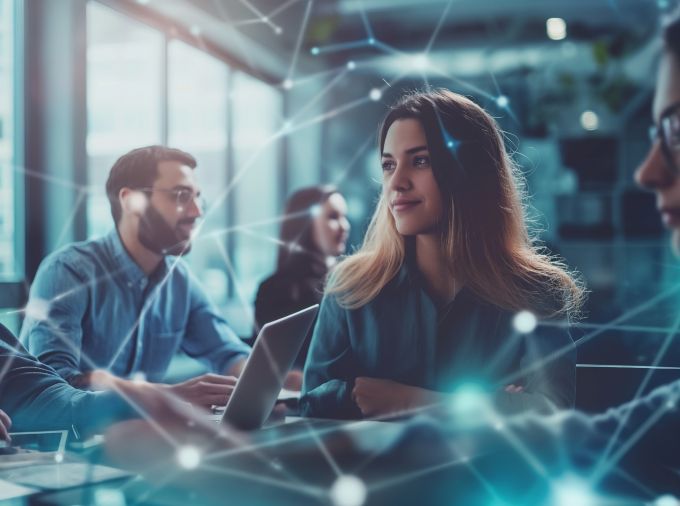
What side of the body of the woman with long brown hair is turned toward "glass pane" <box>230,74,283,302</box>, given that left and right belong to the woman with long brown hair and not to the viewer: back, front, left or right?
back

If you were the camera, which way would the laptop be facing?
facing away from the viewer and to the left of the viewer

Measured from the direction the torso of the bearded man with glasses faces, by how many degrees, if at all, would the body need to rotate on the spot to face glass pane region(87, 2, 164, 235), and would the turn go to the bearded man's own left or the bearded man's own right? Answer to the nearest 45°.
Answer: approximately 135° to the bearded man's own left

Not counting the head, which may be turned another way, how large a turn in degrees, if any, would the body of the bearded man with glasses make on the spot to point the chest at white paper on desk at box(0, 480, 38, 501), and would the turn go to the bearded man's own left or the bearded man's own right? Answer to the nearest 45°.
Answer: approximately 45° to the bearded man's own right

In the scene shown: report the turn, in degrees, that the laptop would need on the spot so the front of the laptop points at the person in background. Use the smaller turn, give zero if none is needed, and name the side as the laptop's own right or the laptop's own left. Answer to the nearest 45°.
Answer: approximately 45° to the laptop's own right

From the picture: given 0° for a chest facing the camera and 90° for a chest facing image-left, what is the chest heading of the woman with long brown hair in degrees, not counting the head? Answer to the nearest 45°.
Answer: approximately 0°

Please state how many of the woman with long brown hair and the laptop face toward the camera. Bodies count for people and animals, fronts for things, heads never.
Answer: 1

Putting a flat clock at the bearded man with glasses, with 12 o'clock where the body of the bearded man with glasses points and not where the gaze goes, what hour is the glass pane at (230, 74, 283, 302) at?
The glass pane is roughly at 8 o'clock from the bearded man with glasses.

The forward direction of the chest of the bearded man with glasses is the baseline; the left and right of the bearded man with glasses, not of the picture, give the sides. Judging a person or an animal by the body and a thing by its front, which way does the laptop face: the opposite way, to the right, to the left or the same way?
the opposite way

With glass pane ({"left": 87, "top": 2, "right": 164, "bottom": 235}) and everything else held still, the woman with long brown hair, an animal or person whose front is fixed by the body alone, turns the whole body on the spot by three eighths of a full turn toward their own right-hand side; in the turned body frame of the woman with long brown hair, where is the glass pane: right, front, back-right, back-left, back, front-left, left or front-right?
front

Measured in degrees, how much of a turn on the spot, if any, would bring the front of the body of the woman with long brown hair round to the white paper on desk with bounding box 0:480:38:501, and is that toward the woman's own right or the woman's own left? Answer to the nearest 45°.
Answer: approximately 45° to the woman's own right

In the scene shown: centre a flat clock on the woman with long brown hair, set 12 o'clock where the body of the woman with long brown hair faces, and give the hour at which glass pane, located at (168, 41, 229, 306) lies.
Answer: The glass pane is roughly at 5 o'clock from the woman with long brown hair.

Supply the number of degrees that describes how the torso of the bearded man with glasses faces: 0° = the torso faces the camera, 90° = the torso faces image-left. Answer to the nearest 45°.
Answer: approximately 315°
